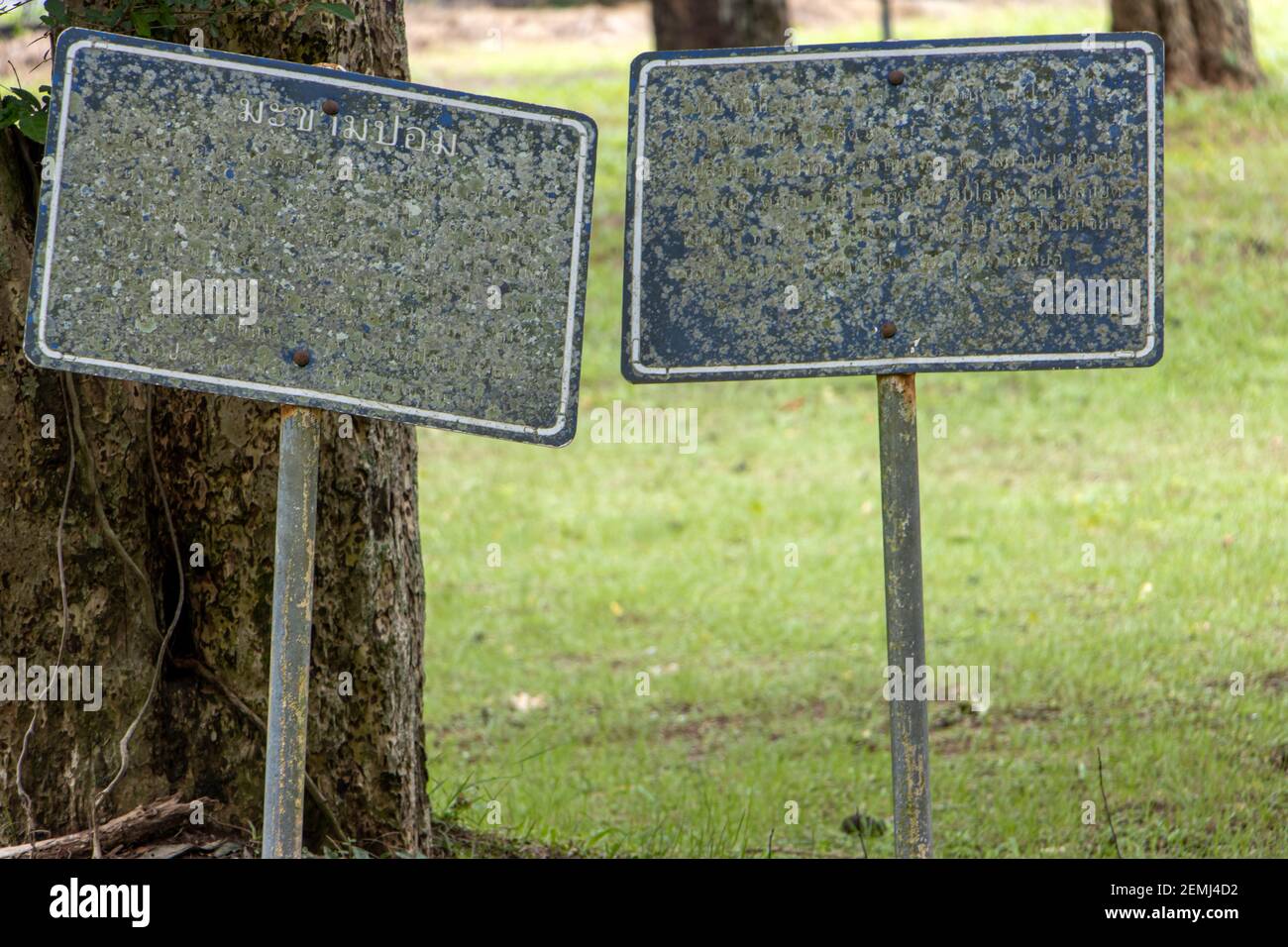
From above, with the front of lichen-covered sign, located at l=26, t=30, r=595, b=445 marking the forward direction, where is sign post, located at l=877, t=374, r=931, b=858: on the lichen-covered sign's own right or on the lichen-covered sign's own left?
on the lichen-covered sign's own left

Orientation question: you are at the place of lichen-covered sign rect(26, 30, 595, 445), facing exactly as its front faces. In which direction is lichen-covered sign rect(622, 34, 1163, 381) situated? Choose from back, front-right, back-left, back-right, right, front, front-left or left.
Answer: left

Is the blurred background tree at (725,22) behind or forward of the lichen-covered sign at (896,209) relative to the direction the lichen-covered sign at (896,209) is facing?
behind

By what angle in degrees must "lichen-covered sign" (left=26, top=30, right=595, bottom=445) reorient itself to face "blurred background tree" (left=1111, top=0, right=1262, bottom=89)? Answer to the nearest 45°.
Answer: approximately 135° to its left

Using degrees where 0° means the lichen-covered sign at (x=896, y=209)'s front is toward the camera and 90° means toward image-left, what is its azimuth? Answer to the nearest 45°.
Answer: approximately 0°

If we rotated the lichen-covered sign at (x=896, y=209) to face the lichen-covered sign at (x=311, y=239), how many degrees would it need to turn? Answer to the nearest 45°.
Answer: approximately 90° to its right

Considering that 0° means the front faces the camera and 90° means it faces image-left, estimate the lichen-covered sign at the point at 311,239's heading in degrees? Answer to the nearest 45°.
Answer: approximately 0°

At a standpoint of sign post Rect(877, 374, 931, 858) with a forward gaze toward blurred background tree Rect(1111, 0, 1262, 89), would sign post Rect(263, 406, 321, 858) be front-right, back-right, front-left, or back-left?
back-left

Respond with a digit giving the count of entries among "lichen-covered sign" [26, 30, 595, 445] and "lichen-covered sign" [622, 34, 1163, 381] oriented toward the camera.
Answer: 2

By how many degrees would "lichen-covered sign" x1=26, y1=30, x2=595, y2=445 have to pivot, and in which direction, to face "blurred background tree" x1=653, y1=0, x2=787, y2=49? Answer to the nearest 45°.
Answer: approximately 180°
